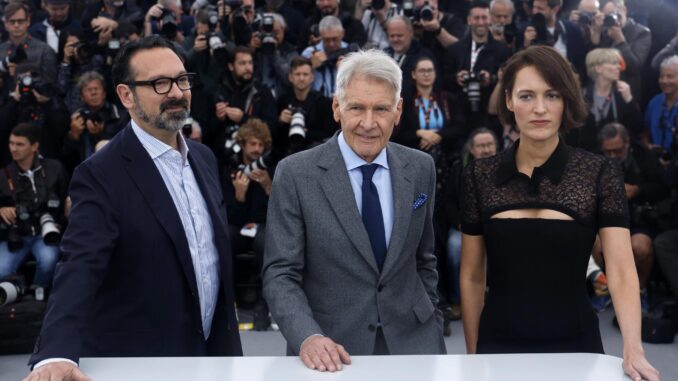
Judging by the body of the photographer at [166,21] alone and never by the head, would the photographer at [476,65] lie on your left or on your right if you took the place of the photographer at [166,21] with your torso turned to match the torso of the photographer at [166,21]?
on your left

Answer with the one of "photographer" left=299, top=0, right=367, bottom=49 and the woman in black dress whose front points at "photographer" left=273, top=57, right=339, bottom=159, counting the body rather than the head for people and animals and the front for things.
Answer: "photographer" left=299, top=0, right=367, bottom=49

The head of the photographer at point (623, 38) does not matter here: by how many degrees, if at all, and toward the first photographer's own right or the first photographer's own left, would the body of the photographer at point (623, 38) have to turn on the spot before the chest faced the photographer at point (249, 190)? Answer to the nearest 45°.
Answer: approximately 45° to the first photographer's own right

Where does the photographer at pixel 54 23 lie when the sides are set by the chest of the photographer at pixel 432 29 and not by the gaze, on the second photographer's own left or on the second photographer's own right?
on the second photographer's own right

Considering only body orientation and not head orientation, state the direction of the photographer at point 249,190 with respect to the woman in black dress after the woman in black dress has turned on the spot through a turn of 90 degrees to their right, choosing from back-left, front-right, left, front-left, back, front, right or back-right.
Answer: front-right

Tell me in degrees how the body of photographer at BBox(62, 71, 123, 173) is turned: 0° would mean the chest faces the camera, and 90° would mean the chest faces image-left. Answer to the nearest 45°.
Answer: approximately 0°

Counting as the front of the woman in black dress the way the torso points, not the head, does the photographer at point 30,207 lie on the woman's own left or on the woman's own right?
on the woman's own right

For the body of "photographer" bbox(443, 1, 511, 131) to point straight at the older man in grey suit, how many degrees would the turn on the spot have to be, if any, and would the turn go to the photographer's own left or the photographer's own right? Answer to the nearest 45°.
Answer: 0° — they already face them

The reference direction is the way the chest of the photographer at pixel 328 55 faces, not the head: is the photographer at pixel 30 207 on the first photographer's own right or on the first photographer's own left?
on the first photographer's own right

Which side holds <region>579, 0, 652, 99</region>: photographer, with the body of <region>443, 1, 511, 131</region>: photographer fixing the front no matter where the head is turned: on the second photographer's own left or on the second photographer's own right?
on the second photographer's own left

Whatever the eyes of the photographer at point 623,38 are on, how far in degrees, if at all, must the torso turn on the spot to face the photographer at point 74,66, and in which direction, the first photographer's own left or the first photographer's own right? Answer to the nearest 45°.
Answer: approximately 90° to the first photographer's own right

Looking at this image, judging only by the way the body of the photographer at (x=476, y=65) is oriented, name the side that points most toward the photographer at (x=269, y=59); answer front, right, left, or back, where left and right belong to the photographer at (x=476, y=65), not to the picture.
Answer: right

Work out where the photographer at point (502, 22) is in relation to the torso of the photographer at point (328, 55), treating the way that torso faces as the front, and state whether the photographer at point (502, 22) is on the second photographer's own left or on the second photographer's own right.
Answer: on the second photographer's own left
